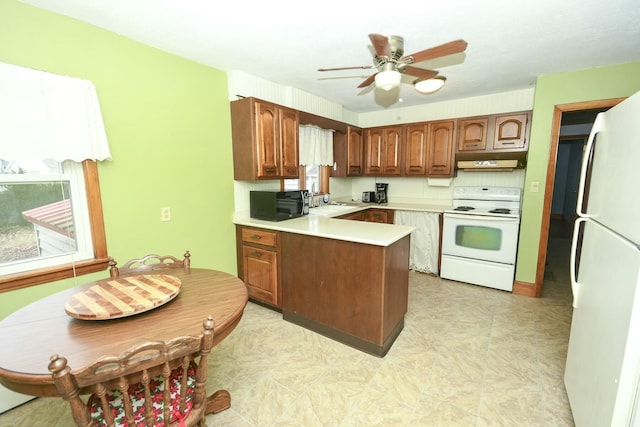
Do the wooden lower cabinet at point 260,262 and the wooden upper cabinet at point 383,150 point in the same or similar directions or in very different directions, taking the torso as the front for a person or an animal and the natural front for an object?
same or similar directions

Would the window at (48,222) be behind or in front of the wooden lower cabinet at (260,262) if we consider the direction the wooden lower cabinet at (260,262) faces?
in front

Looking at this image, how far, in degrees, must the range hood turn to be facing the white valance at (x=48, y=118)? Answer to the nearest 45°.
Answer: approximately 45° to its right

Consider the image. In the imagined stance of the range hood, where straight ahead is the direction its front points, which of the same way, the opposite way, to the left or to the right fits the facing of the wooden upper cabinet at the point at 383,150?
the same way

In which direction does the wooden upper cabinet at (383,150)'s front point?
toward the camera

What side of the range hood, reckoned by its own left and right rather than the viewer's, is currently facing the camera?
front

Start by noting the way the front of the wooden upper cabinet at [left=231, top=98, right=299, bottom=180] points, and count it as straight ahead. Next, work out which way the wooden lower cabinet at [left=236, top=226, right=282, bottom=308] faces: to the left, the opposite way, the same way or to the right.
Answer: to the right

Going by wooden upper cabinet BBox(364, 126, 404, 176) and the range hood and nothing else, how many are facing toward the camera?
2

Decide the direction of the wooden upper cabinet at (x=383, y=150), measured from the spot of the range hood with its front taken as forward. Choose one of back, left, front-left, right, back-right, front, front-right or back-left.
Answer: right

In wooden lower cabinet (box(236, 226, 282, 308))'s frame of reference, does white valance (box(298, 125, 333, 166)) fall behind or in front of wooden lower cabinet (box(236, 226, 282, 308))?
behind

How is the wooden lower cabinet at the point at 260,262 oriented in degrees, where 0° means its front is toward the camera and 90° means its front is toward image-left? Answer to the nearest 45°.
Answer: approximately 45°

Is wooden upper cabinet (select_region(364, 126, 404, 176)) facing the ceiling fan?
yes

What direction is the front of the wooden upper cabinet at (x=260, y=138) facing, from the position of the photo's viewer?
facing the viewer and to the right of the viewer
